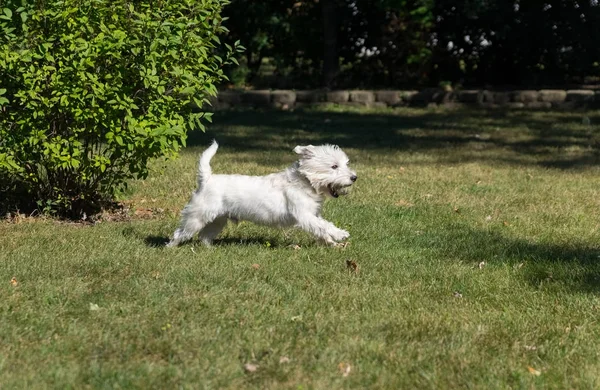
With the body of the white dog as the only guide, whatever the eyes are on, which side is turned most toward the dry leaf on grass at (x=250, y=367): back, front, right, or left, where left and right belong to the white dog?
right

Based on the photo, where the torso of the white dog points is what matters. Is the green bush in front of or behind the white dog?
behind

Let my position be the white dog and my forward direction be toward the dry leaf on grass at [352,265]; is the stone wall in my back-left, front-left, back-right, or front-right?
back-left

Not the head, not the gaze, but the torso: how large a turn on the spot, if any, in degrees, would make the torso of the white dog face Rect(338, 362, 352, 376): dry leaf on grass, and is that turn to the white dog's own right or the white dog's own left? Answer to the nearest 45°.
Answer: approximately 90° to the white dog's own right

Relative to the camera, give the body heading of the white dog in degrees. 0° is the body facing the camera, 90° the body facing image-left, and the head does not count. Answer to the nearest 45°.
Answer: approximately 270°

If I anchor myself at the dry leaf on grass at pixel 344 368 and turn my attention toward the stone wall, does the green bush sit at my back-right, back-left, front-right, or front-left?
front-left

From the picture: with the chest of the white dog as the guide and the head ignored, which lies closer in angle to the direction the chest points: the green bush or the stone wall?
the stone wall

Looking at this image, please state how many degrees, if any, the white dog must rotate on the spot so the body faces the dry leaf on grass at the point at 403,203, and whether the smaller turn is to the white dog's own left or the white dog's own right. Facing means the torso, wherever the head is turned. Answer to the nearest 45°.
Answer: approximately 45° to the white dog's own left

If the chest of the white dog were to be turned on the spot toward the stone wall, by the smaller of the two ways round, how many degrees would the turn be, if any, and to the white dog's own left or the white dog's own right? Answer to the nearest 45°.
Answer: approximately 90° to the white dog's own left

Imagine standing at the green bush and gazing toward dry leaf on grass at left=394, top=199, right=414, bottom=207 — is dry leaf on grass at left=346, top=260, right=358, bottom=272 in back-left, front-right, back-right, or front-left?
front-right

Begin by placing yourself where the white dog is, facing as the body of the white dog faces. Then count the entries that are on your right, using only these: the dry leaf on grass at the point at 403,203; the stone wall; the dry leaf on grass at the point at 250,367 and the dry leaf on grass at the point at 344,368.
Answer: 2
